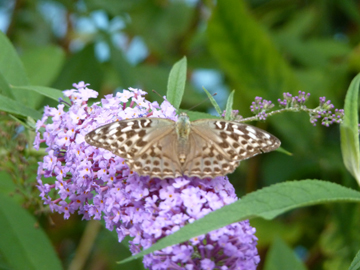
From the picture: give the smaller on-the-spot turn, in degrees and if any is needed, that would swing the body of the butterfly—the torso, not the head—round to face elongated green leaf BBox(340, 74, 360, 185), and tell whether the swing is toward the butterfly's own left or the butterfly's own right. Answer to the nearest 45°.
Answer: approximately 90° to the butterfly's own right

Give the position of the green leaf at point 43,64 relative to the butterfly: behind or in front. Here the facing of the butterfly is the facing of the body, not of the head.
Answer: in front

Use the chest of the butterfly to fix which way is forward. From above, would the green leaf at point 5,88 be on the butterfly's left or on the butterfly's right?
on the butterfly's left

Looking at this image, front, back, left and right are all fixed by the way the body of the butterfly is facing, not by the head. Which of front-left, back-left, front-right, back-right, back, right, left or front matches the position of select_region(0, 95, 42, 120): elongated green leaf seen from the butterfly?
left

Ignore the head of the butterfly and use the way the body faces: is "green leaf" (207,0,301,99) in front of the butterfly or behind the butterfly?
in front

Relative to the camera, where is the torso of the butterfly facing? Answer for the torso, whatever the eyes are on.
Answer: away from the camera
